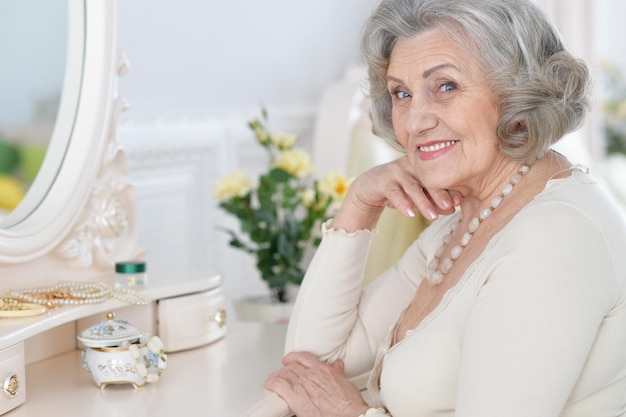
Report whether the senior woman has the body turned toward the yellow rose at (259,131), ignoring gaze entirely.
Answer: no

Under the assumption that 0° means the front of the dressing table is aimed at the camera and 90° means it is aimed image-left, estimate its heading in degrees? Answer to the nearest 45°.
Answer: approximately 315°

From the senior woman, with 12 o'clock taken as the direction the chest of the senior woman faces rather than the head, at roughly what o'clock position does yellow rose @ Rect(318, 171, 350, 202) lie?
The yellow rose is roughly at 4 o'clock from the senior woman.

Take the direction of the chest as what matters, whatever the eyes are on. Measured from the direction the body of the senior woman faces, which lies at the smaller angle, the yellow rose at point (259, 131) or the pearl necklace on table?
the pearl necklace on table

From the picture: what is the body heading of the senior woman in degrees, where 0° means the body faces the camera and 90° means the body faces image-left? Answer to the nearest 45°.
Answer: approximately 45°

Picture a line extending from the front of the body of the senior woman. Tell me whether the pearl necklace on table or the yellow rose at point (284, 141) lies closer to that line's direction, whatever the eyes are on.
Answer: the pearl necklace on table

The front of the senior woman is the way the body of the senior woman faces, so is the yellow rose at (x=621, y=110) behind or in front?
behind

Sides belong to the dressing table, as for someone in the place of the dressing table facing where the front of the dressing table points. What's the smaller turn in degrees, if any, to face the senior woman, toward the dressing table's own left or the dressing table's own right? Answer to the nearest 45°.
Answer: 0° — it already faces them

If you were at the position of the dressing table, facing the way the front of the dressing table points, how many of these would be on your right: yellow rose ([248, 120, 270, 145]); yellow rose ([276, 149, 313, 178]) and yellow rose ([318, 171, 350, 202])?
0

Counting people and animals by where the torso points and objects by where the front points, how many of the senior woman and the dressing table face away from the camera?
0

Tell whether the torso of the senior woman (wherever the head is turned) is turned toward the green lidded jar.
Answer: no

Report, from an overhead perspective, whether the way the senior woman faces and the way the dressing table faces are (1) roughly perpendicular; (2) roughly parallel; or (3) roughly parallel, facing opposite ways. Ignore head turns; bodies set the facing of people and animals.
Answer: roughly perpendicular
